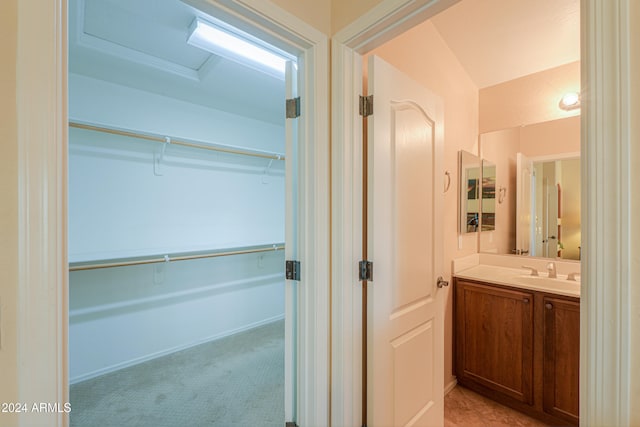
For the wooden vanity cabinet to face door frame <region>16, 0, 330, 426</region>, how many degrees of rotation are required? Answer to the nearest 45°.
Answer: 0° — it already faces it

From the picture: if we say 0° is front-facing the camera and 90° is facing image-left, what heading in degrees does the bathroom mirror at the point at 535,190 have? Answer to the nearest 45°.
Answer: approximately 45°

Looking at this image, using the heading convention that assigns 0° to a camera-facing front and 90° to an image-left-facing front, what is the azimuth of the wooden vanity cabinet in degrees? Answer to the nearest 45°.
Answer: approximately 45°

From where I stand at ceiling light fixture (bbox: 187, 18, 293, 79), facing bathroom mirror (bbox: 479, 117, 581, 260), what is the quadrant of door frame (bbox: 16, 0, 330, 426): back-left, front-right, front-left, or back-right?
back-right

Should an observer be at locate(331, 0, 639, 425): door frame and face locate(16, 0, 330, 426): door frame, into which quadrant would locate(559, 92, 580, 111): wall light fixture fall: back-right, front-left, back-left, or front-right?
back-right

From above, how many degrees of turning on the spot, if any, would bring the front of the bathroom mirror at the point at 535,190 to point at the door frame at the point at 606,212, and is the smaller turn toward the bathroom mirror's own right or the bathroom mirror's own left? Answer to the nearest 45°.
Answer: approximately 45° to the bathroom mirror's own left
